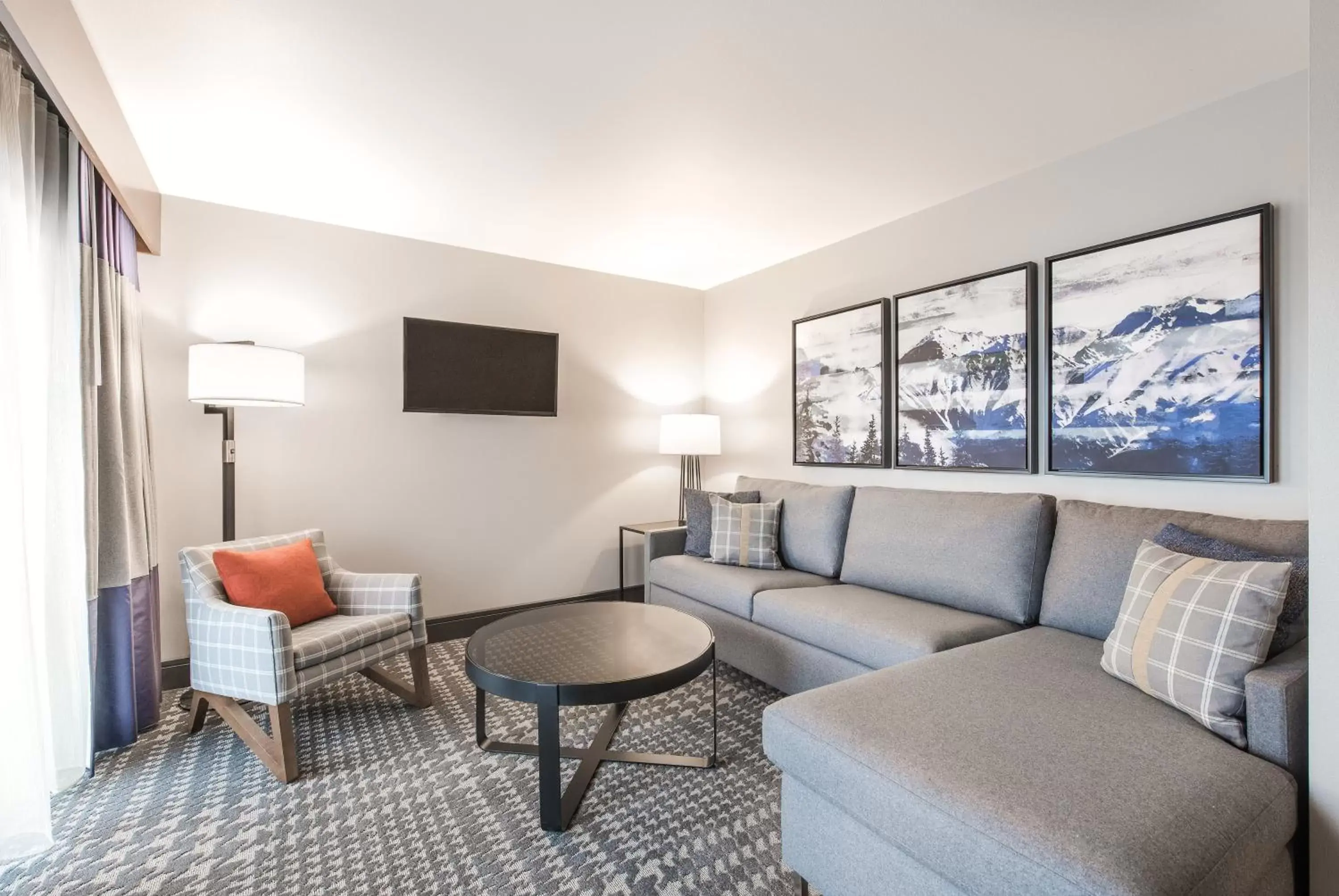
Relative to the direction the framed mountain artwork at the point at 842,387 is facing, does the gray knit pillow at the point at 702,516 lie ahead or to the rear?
ahead

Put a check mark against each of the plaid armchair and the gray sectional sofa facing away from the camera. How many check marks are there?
0

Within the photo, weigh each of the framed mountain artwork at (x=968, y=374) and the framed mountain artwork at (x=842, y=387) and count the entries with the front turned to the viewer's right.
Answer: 0

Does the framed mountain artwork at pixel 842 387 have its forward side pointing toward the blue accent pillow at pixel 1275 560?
no

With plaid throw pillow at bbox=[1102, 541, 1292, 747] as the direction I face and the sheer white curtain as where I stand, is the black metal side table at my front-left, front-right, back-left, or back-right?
front-left

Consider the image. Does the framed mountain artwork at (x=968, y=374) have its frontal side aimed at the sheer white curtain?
yes

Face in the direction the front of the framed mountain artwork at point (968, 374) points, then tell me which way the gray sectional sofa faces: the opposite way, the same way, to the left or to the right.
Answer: the same way

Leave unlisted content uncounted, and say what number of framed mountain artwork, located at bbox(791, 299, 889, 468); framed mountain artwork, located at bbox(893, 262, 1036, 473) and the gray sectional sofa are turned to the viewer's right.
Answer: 0

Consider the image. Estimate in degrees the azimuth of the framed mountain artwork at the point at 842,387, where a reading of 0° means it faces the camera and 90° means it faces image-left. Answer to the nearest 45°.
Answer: approximately 45°

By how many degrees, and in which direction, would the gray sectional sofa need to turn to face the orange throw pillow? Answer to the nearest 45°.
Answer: approximately 45° to its right

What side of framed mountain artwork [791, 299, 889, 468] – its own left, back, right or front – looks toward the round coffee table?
front

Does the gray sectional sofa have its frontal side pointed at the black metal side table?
no

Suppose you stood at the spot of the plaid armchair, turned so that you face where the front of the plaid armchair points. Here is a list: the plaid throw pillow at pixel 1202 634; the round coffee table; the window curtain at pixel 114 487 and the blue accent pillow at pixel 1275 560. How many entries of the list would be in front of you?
3

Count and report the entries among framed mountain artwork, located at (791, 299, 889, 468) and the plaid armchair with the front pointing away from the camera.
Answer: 0

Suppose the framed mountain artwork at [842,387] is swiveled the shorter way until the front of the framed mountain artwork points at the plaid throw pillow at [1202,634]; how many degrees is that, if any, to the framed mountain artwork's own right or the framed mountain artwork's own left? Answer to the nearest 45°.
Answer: approximately 90° to the framed mountain artwork's own left

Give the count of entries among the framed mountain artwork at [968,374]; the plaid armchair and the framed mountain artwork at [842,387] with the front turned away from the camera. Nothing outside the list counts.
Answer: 0

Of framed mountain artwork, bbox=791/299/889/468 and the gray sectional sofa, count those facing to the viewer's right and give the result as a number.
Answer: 0

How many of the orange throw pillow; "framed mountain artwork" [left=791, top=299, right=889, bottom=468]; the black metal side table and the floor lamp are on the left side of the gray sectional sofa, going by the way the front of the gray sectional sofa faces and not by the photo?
0

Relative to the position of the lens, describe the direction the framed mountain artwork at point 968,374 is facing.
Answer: facing the viewer and to the left of the viewer
